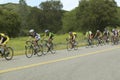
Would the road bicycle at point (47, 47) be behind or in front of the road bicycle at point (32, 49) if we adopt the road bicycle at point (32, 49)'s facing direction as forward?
behind

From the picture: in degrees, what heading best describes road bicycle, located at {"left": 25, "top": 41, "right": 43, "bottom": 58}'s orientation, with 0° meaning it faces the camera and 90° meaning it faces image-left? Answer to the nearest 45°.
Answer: approximately 45°

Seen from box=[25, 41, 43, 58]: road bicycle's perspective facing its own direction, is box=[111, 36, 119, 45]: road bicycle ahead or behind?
behind
